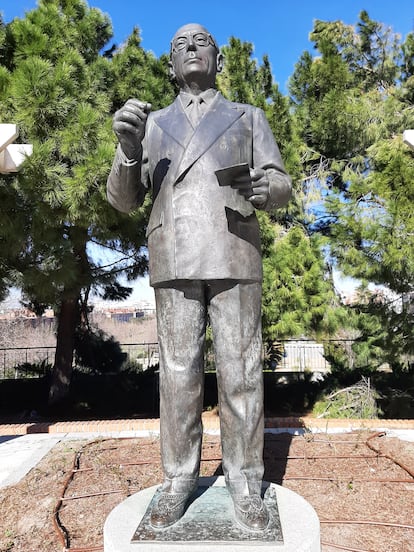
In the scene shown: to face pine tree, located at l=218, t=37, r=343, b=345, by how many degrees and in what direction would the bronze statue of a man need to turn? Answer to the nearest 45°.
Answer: approximately 180°

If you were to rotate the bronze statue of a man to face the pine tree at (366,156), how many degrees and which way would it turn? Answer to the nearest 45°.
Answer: approximately 135° to its left

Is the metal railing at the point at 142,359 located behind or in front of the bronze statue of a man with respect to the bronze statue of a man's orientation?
behind

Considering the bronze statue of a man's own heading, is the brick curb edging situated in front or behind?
behind

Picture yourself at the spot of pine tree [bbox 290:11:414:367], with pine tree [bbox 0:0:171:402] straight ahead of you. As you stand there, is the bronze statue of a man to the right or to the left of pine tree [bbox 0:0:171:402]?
left

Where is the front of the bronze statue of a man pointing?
toward the camera

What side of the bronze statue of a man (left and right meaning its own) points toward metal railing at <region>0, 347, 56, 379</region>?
back
